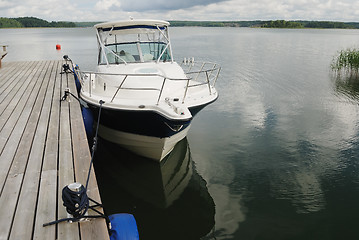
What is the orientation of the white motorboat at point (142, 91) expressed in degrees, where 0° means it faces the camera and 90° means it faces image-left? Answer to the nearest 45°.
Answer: approximately 315°

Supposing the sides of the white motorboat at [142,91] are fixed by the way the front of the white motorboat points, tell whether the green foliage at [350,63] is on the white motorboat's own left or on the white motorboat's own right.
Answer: on the white motorboat's own left
